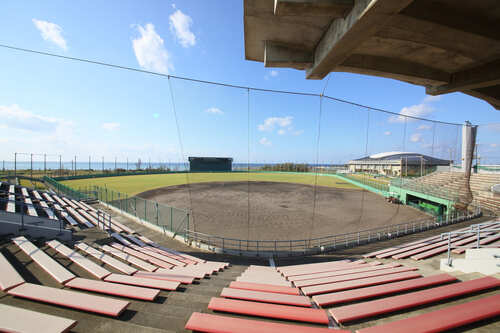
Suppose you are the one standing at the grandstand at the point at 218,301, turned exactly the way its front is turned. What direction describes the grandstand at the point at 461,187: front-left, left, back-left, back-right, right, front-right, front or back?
front-right

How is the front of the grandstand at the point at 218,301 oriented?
away from the camera
